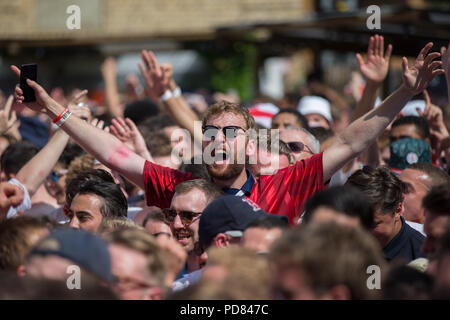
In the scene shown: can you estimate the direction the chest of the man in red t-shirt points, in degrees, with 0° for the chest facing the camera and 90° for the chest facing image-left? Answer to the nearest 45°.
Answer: approximately 0°
